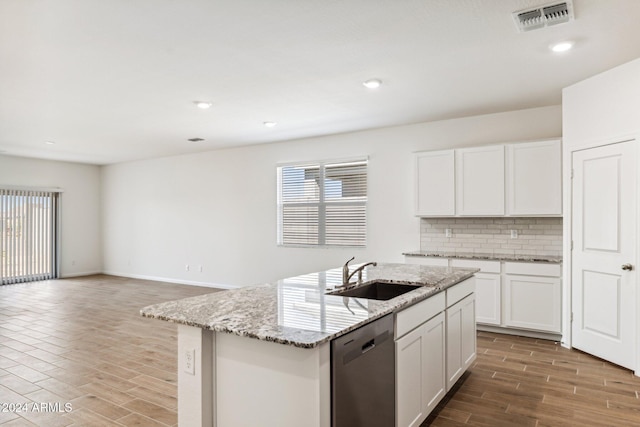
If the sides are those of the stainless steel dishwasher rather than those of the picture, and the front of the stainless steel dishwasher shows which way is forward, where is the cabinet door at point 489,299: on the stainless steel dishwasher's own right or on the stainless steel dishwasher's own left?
on the stainless steel dishwasher's own left

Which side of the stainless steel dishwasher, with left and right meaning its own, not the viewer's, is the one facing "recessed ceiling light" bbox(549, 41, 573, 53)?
left

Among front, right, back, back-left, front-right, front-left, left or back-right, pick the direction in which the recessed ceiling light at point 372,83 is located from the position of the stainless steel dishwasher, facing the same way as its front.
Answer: back-left

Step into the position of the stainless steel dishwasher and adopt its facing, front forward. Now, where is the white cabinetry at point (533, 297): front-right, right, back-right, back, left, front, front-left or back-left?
left

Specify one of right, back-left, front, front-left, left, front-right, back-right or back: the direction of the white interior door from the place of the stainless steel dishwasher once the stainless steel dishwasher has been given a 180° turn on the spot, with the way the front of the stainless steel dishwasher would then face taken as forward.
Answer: right

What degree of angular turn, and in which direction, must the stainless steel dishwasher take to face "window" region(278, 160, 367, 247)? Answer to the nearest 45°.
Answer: approximately 135° to its left
